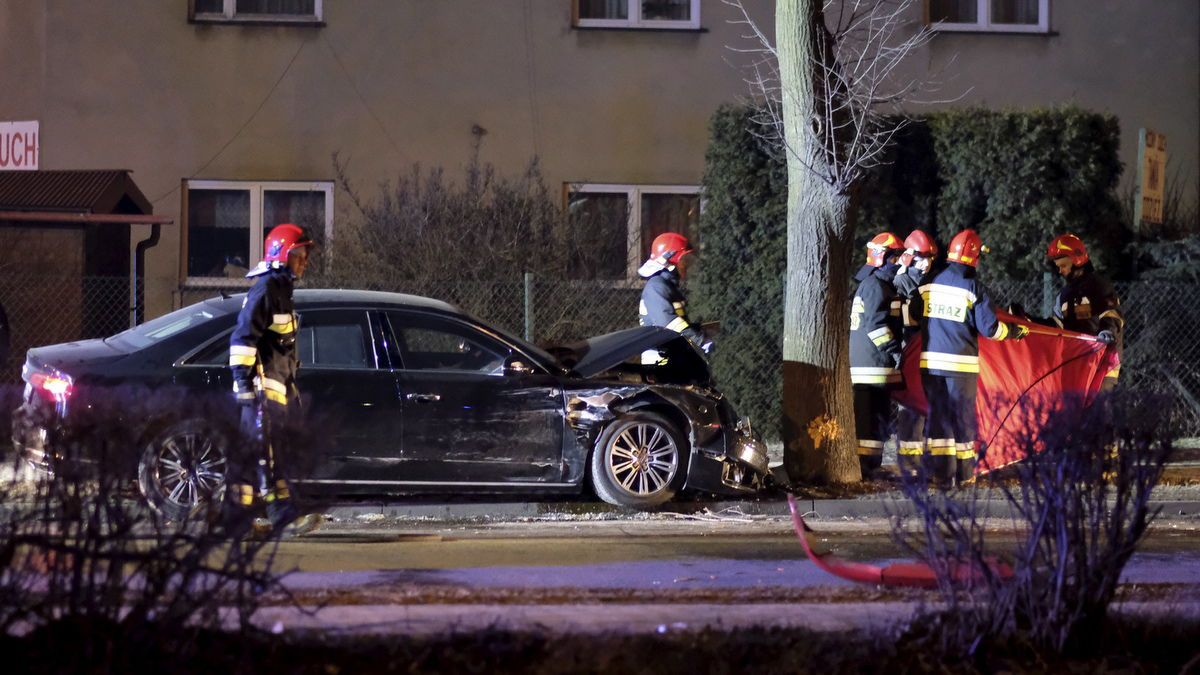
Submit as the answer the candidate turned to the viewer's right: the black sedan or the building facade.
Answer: the black sedan

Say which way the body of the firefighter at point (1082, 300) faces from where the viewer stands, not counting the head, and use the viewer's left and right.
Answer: facing the viewer and to the left of the viewer

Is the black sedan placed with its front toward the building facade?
no

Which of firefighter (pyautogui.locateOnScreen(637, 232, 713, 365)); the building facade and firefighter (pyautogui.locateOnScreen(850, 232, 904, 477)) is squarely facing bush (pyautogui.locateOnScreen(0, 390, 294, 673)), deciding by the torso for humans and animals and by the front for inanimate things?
the building facade

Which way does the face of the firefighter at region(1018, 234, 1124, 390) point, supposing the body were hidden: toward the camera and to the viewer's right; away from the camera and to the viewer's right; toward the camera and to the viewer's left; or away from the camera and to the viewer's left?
toward the camera and to the viewer's left

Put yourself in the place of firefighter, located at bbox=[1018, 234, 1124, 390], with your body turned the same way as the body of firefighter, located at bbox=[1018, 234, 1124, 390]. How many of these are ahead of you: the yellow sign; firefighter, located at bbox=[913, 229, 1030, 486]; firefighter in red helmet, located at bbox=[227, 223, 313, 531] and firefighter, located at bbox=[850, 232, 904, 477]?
3

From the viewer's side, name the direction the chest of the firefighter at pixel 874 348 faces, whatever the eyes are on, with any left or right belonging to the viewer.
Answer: facing to the right of the viewer

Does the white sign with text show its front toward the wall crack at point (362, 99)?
no

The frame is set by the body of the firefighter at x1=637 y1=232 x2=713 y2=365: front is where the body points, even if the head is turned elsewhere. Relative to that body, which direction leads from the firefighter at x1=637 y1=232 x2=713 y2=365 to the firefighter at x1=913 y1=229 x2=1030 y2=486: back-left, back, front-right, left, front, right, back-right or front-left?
front

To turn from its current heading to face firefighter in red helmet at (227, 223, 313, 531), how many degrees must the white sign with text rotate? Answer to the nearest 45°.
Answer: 0° — it already faces them

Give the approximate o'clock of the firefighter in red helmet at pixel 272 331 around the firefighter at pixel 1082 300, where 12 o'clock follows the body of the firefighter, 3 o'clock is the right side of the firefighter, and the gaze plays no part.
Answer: The firefighter in red helmet is roughly at 12 o'clock from the firefighter.

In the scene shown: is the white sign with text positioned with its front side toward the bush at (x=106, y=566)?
yes

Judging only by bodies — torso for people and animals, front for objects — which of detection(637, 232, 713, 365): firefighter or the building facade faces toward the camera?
the building facade

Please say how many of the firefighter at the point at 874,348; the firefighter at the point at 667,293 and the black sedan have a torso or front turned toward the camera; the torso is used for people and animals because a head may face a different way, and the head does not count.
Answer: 0

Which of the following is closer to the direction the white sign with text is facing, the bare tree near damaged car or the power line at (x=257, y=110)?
the bare tree near damaged car

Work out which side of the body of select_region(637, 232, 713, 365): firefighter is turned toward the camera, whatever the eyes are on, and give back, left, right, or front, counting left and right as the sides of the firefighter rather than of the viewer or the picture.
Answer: right

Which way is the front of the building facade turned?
toward the camera

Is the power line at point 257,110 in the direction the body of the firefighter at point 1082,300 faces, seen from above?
no
